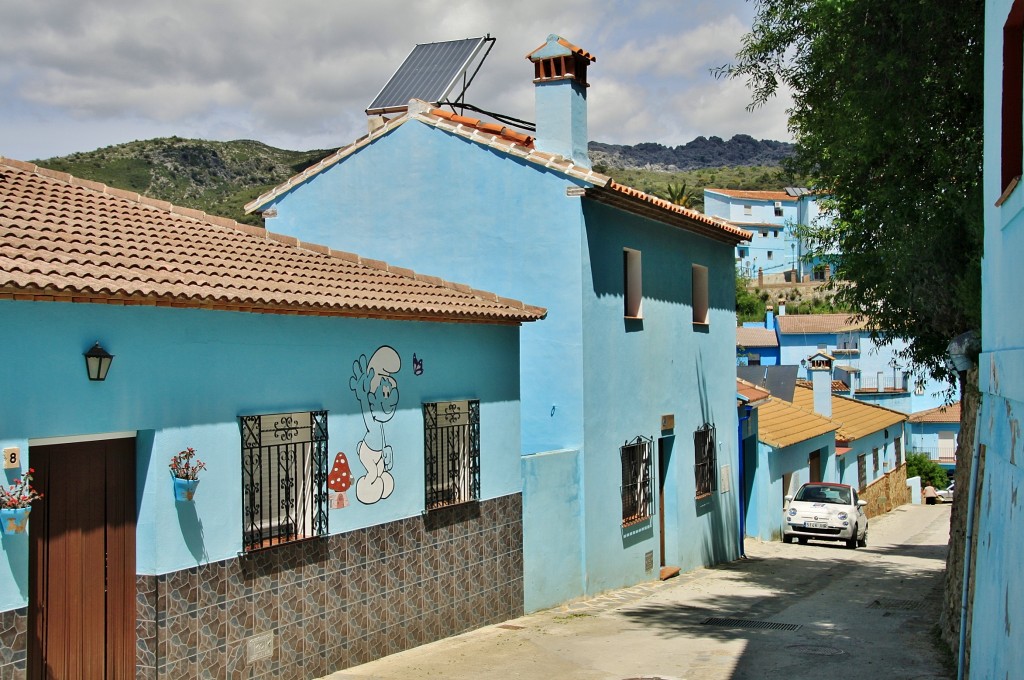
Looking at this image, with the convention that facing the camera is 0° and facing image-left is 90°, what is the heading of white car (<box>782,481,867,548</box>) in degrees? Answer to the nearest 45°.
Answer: approximately 0°

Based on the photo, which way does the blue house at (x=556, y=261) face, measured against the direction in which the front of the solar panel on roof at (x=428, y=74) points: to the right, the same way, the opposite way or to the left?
to the left

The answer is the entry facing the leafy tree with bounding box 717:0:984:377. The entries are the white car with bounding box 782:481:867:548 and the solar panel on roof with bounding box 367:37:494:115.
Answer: the white car

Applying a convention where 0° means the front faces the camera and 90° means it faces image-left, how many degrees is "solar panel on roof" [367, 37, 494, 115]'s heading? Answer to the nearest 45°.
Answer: approximately 45°

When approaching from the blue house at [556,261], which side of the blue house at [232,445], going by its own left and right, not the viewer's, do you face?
left

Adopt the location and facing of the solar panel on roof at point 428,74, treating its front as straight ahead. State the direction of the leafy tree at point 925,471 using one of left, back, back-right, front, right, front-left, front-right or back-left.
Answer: back

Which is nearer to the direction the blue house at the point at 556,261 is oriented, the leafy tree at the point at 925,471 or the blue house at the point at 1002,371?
the blue house

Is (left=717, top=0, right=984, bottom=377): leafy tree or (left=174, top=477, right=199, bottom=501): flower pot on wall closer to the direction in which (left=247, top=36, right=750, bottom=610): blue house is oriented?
the leafy tree
